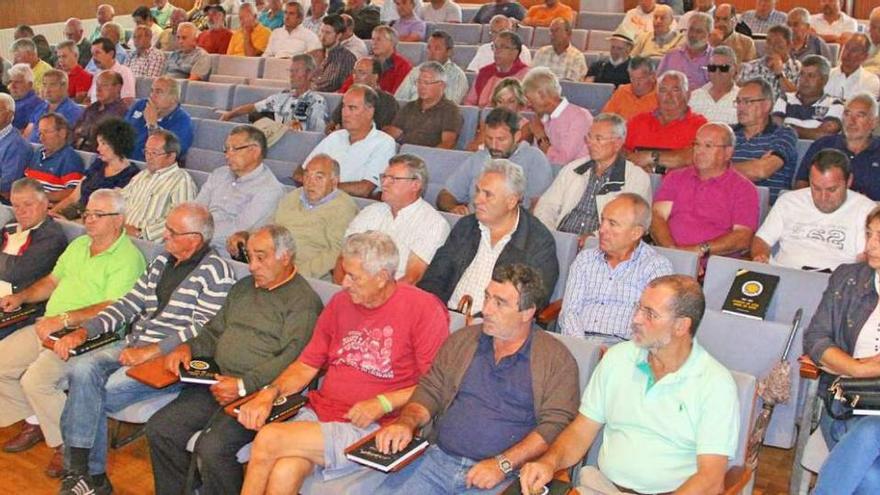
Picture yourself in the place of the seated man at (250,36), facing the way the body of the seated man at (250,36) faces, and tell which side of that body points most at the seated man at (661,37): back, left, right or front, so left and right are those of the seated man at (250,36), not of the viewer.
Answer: left

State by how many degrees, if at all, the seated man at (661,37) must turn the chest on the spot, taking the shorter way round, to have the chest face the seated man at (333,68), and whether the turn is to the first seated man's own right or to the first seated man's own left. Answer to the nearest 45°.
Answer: approximately 45° to the first seated man's own right

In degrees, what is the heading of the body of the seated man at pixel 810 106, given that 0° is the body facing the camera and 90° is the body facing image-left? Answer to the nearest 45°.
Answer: approximately 45°

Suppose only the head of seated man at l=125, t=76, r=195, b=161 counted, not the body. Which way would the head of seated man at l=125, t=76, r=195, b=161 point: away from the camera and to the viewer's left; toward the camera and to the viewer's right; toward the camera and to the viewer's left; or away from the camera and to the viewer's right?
toward the camera and to the viewer's left

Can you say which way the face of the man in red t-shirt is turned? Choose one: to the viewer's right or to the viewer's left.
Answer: to the viewer's left

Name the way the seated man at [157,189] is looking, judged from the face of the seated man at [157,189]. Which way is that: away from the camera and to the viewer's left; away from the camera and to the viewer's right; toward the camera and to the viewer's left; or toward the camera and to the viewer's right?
toward the camera and to the viewer's left

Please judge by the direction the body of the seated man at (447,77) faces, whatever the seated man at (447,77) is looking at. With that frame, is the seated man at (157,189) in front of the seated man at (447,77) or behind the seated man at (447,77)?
in front

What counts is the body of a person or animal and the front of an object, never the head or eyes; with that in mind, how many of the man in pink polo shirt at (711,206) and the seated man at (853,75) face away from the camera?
0

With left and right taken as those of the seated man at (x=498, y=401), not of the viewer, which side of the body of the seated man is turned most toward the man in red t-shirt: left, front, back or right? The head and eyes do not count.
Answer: right

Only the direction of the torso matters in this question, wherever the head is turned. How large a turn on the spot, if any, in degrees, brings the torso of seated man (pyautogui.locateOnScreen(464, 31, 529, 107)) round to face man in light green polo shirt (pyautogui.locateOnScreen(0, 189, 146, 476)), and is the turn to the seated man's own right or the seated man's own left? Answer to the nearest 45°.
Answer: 0° — they already face them

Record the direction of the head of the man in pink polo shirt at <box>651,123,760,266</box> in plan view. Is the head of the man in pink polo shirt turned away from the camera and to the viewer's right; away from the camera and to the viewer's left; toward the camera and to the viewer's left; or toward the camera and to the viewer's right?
toward the camera and to the viewer's left

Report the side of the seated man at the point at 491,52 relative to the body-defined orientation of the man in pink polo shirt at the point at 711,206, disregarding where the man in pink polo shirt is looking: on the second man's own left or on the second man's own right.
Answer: on the second man's own right
